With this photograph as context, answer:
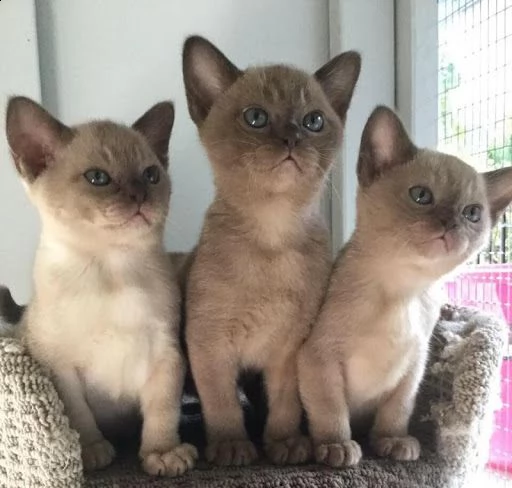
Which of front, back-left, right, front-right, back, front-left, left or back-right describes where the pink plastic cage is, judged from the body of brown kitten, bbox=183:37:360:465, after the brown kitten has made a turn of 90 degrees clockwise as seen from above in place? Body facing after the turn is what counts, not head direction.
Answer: back-right

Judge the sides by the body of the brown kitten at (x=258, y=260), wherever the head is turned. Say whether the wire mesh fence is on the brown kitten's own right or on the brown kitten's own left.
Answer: on the brown kitten's own left

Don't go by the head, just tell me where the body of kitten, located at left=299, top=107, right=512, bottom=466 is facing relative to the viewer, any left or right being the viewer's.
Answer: facing the viewer and to the right of the viewer

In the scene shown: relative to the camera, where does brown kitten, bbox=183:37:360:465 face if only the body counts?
toward the camera

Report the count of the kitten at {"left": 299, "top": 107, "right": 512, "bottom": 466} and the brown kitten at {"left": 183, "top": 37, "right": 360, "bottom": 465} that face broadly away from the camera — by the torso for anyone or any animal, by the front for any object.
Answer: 0
